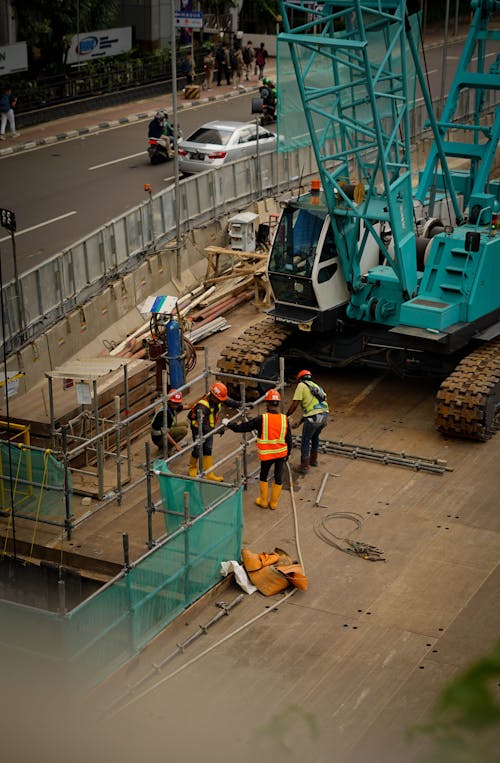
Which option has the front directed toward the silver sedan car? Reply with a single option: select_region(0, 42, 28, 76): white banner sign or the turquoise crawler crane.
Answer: the white banner sign

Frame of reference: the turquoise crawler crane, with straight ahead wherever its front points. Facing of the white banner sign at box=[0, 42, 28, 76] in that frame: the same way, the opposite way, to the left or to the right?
to the left

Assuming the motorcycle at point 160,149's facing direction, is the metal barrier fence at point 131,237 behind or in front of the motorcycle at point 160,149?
behind

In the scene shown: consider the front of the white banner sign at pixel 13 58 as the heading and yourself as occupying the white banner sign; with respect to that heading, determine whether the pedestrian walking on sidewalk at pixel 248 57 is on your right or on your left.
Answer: on your left

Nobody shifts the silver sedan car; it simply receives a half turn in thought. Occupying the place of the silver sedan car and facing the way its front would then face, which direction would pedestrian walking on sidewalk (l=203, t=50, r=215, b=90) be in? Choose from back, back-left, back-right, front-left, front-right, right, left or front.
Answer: back-right

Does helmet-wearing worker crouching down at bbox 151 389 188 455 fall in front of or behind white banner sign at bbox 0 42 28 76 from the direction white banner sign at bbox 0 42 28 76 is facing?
in front

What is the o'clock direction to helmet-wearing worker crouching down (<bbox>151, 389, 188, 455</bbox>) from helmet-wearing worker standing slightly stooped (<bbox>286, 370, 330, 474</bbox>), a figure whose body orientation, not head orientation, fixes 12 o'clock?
helmet-wearing worker crouching down (<bbox>151, 389, 188, 455</bbox>) is roughly at 11 o'clock from helmet-wearing worker standing slightly stooped (<bbox>286, 370, 330, 474</bbox>).

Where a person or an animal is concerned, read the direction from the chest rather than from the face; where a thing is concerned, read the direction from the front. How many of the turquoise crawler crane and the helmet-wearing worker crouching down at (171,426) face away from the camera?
0

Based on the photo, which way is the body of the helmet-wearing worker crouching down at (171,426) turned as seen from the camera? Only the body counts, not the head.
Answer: to the viewer's right

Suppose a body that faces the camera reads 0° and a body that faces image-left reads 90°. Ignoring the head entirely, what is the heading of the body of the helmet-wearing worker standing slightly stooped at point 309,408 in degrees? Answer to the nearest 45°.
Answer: approximately 135°

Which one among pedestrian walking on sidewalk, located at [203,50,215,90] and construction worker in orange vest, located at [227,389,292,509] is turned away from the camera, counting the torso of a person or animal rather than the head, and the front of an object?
the construction worker in orange vest

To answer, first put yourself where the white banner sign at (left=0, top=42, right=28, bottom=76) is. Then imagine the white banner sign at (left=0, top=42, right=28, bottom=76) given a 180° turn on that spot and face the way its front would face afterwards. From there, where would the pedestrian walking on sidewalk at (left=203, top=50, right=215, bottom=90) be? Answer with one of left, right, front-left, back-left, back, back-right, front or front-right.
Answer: right
